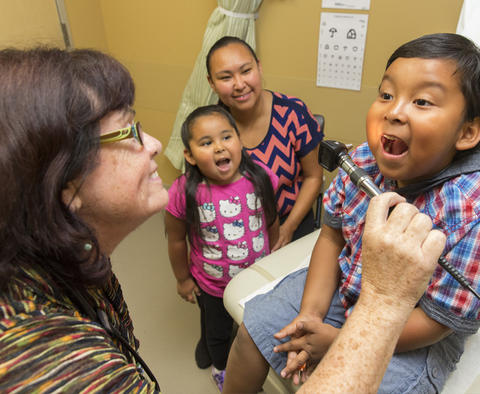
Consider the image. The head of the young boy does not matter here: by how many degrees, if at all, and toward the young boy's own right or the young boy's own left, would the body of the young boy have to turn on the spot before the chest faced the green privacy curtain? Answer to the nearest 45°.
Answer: approximately 90° to the young boy's own right

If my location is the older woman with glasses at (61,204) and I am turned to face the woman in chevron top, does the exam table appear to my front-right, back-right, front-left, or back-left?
front-right

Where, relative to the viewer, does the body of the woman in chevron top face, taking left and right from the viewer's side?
facing the viewer and to the left of the viewer

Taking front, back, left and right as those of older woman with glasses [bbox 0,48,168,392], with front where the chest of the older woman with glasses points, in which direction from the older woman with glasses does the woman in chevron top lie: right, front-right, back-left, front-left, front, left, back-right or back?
front-left

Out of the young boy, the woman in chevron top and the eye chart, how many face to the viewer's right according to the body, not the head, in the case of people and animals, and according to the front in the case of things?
0

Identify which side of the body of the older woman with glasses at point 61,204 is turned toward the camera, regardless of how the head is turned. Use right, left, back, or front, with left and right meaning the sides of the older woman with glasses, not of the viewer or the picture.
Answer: right

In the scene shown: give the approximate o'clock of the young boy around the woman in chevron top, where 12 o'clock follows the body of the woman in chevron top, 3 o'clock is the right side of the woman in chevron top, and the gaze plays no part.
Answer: The young boy is roughly at 10 o'clock from the woman in chevron top.

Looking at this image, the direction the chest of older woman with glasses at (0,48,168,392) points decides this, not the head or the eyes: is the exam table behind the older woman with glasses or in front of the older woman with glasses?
in front

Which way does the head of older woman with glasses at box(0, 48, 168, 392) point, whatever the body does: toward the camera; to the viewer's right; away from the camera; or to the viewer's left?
to the viewer's right

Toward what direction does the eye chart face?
toward the camera

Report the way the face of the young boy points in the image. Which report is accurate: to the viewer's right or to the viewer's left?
to the viewer's left

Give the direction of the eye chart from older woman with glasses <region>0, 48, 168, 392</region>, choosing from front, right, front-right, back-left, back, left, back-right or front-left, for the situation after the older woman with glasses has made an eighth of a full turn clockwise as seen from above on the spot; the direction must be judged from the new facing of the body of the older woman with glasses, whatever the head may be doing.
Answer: left
